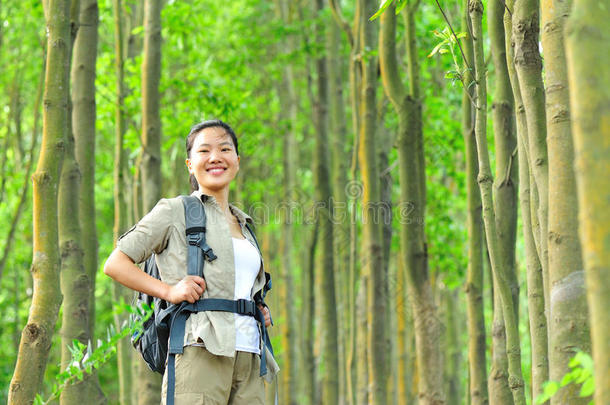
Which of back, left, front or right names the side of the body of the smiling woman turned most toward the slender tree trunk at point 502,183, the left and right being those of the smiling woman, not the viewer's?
left

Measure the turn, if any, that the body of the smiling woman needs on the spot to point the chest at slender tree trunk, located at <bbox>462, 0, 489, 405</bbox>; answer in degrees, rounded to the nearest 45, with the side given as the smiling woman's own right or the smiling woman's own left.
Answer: approximately 90° to the smiling woman's own left

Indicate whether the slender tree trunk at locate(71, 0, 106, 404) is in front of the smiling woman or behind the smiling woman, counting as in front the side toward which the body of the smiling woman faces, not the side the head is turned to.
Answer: behind

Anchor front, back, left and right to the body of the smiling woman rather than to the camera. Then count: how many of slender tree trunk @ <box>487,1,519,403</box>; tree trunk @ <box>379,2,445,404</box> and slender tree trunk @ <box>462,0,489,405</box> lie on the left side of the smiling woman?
3

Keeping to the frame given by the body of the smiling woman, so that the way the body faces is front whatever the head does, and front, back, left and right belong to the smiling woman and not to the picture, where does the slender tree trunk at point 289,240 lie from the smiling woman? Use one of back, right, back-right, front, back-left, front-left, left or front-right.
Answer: back-left

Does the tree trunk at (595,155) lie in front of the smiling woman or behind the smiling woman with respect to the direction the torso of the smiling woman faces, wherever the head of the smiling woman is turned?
in front

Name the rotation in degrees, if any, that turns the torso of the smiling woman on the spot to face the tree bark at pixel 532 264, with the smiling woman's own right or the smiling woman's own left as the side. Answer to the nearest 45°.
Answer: approximately 45° to the smiling woman's own left

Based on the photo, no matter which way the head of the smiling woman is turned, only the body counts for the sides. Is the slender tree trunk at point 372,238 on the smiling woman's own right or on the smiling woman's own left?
on the smiling woman's own left

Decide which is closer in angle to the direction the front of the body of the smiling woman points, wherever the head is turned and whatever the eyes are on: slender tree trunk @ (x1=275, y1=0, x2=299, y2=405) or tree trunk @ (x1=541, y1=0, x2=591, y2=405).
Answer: the tree trunk

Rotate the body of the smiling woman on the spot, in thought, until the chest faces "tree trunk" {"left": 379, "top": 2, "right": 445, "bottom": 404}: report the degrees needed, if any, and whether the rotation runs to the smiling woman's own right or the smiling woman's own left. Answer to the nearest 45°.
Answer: approximately 90° to the smiling woman's own left
